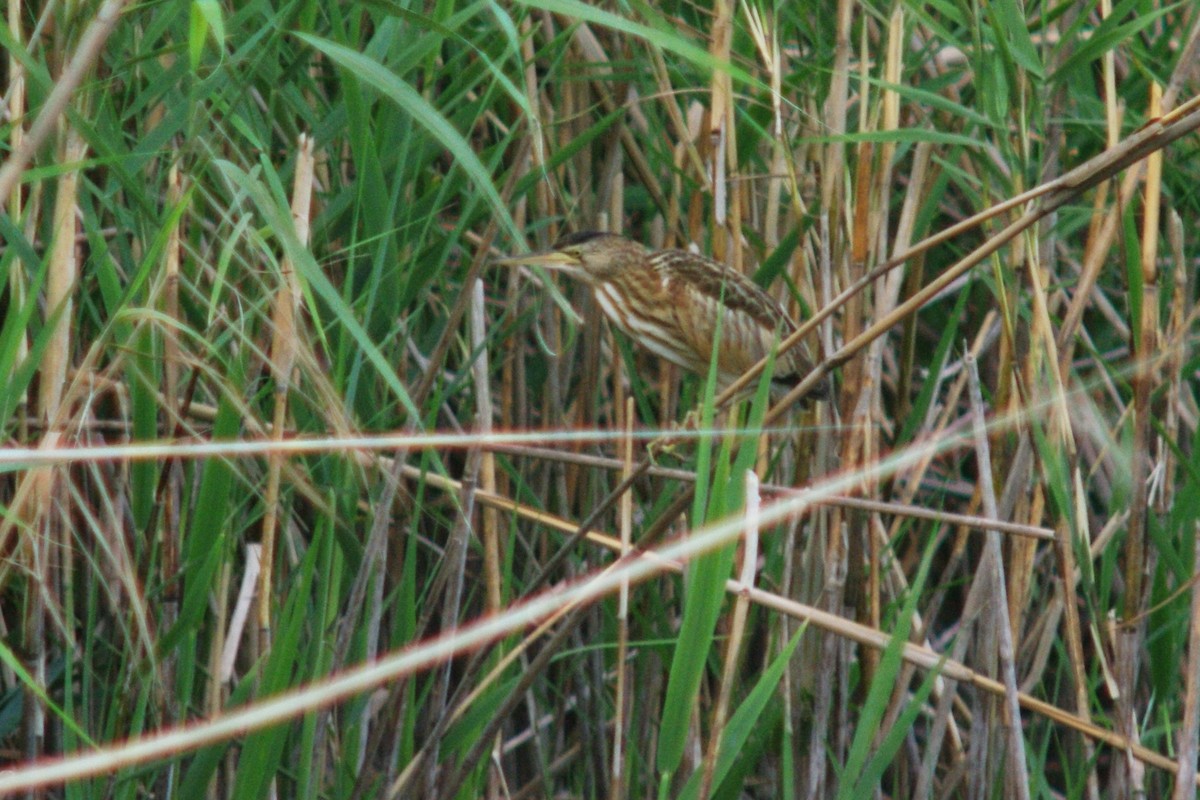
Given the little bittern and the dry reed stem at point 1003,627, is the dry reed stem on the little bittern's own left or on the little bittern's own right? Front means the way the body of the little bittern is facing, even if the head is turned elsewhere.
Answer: on the little bittern's own left

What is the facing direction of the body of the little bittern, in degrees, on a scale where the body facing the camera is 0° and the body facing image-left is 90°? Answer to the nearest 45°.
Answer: approximately 90°
